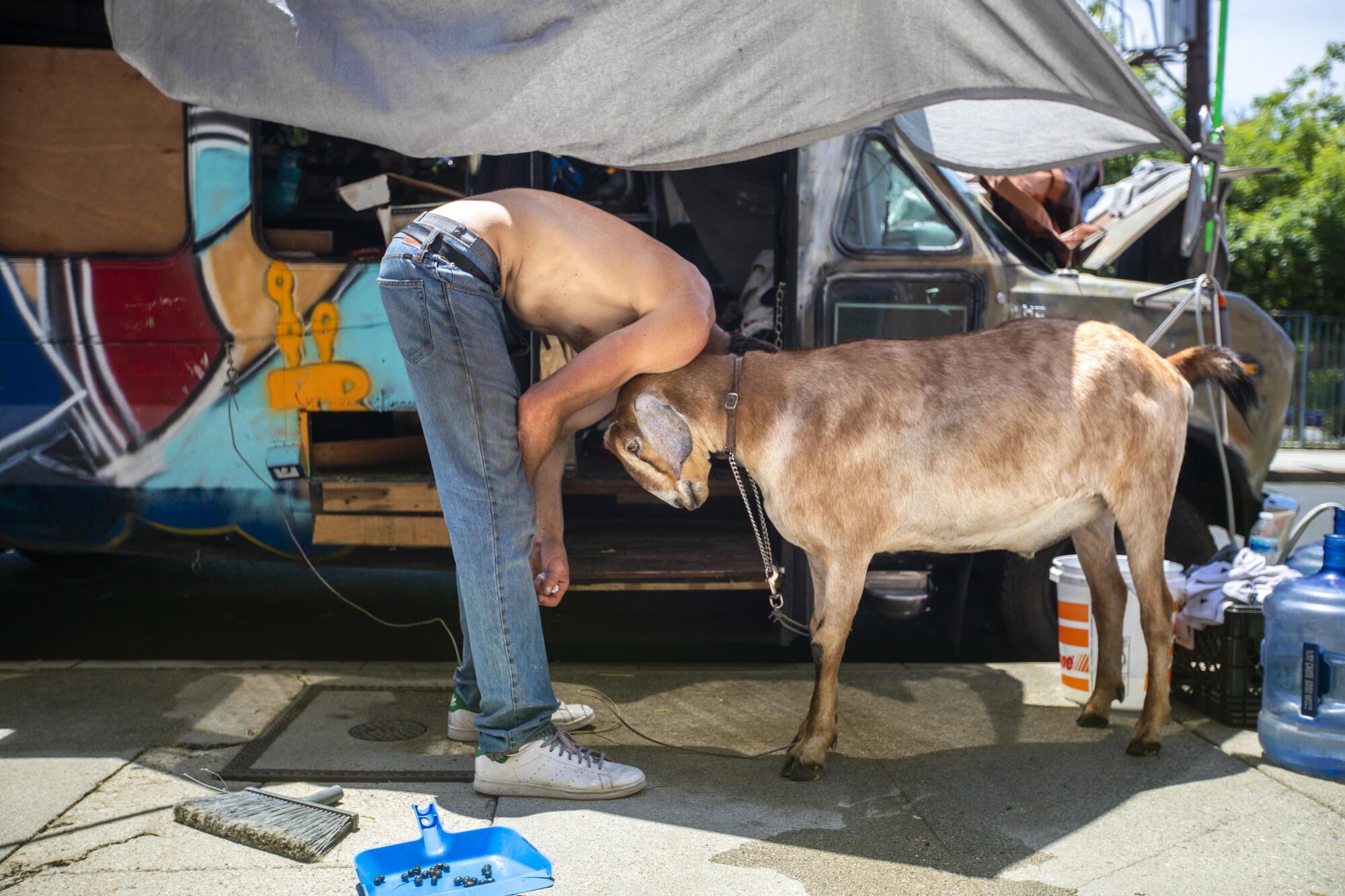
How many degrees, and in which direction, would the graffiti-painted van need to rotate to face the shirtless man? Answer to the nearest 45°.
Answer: approximately 45° to its right

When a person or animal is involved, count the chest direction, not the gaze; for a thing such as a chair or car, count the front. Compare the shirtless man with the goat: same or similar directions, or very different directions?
very different directions

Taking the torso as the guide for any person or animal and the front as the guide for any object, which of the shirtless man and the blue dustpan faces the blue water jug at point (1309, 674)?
the shirtless man

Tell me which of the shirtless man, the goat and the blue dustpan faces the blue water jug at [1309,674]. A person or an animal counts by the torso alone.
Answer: the shirtless man

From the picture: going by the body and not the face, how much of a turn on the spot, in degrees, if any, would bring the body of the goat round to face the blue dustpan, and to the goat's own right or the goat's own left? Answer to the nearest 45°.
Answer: approximately 45° to the goat's own left

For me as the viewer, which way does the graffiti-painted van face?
facing to the right of the viewer

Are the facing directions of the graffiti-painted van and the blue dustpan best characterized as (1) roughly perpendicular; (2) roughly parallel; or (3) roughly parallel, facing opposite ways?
roughly perpendicular

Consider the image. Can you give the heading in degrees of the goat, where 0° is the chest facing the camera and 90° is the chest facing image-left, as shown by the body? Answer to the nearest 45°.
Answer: approximately 90°

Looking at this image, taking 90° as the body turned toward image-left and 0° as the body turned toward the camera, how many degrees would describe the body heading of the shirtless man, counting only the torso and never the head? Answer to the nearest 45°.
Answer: approximately 270°
